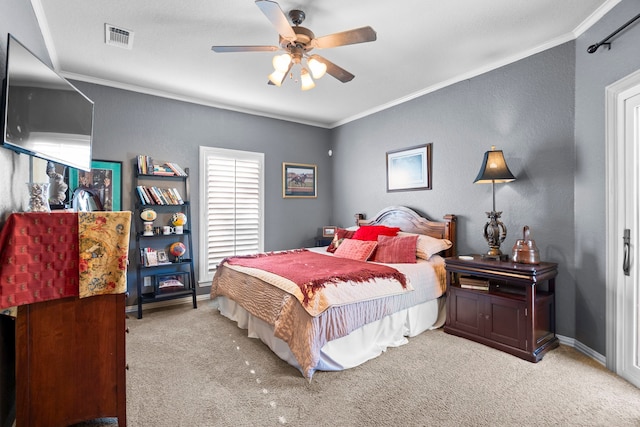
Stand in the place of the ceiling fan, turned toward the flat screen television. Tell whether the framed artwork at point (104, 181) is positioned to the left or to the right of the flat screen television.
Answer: right

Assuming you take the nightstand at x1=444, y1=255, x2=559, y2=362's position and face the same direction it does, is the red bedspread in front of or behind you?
in front

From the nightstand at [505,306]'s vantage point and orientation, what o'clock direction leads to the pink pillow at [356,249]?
The pink pillow is roughly at 2 o'clock from the nightstand.

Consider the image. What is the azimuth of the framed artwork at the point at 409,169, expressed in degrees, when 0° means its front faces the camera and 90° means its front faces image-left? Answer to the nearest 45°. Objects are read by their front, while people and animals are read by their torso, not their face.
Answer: approximately 45°

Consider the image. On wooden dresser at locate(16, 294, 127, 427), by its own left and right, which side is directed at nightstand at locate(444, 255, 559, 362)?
front

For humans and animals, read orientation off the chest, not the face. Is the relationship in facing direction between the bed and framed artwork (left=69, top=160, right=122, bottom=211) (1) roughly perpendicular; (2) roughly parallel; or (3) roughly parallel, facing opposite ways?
roughly perpendicular

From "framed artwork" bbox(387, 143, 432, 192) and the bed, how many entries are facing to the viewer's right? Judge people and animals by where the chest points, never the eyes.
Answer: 0

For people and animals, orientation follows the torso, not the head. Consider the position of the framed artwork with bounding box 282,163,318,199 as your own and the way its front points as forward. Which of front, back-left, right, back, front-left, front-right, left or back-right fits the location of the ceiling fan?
front-right

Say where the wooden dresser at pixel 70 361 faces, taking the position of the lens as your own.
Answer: facing to the right of the viewer
